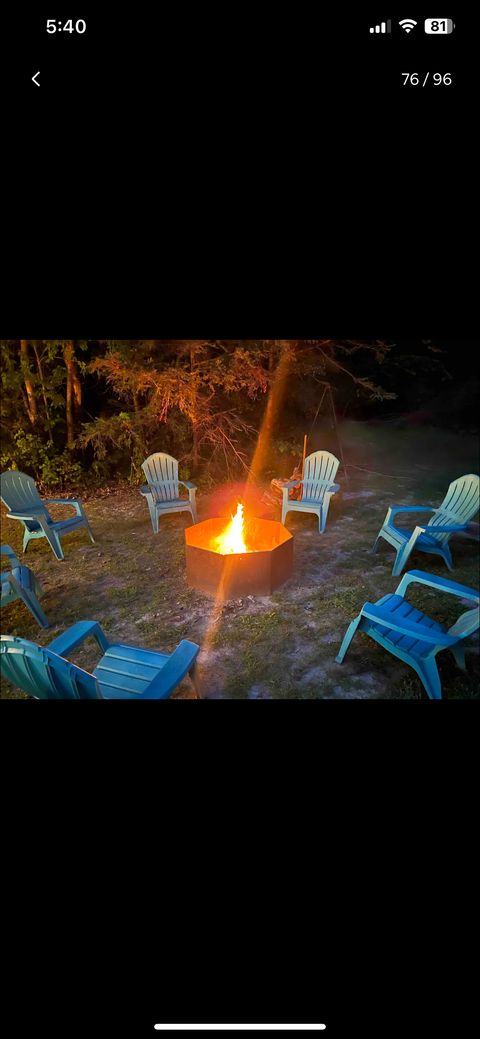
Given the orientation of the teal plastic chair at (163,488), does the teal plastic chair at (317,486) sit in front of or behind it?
in front

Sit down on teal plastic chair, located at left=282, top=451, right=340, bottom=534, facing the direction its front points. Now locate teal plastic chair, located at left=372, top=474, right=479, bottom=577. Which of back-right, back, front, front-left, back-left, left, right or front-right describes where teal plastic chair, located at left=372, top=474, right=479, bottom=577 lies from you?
left

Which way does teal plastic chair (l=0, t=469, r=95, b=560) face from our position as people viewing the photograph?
facing the viewer and to the right of the viewer

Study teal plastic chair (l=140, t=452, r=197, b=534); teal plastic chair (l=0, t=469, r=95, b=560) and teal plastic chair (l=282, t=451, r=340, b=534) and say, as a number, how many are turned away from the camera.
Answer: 0

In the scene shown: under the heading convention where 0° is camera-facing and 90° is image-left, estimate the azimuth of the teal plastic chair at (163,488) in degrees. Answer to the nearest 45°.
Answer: approximately 315°

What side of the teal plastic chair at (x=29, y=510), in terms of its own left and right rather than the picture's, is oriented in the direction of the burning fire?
front

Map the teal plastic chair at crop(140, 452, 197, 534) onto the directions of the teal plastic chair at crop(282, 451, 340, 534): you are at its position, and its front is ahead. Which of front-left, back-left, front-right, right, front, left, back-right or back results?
front-right

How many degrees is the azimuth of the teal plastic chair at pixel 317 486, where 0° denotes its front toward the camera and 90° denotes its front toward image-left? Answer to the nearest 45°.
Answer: approximately 45°

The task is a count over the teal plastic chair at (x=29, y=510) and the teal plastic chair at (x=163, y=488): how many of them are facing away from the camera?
0

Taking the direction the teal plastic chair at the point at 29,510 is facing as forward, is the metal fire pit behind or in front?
in front
